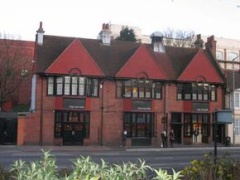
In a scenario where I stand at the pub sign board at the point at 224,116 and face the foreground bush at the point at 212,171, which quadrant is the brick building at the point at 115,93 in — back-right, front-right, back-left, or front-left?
back-right

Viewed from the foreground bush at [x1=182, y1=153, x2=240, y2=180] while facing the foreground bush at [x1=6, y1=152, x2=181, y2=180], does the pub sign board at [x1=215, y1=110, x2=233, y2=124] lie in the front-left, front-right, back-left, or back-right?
back-right

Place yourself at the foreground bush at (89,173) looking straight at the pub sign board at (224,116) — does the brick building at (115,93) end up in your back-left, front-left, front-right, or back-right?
front-left

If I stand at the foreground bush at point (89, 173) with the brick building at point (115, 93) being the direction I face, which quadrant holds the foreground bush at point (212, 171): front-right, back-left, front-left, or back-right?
front-right

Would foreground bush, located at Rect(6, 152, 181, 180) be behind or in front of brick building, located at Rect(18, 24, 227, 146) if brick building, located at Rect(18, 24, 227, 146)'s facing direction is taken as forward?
in front

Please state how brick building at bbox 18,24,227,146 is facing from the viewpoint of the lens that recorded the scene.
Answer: facing the viewer

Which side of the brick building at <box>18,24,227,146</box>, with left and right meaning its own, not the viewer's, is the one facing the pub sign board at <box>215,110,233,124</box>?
front

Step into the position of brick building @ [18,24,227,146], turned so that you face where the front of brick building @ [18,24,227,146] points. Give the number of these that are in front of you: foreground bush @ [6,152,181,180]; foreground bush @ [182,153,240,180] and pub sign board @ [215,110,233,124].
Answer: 3

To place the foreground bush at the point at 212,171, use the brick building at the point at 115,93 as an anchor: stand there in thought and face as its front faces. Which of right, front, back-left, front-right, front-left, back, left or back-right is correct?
front
